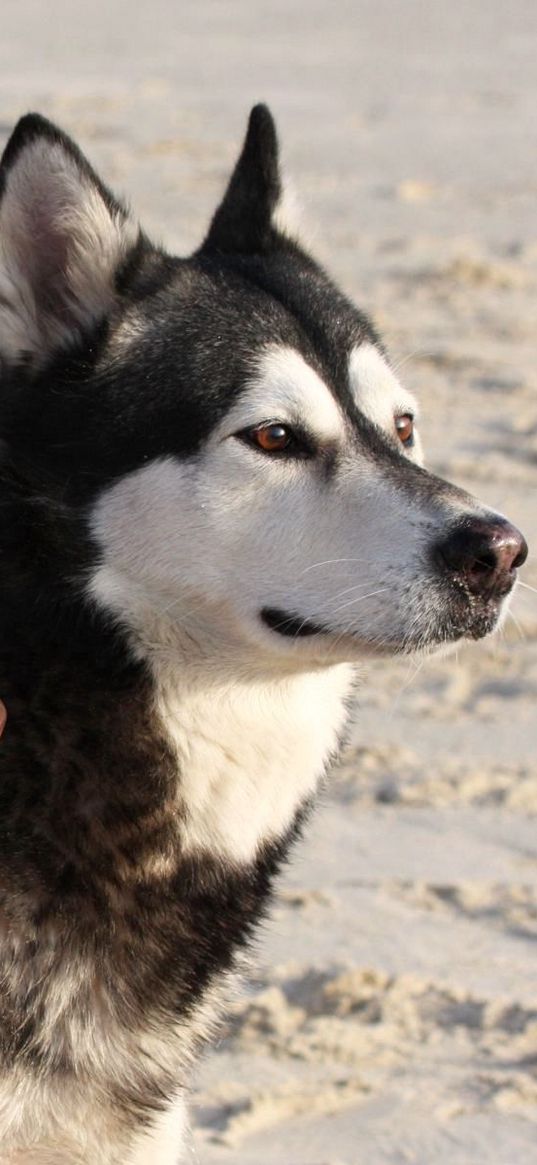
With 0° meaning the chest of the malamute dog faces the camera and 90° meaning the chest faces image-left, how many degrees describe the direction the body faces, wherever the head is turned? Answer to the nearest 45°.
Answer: approximately 315°
